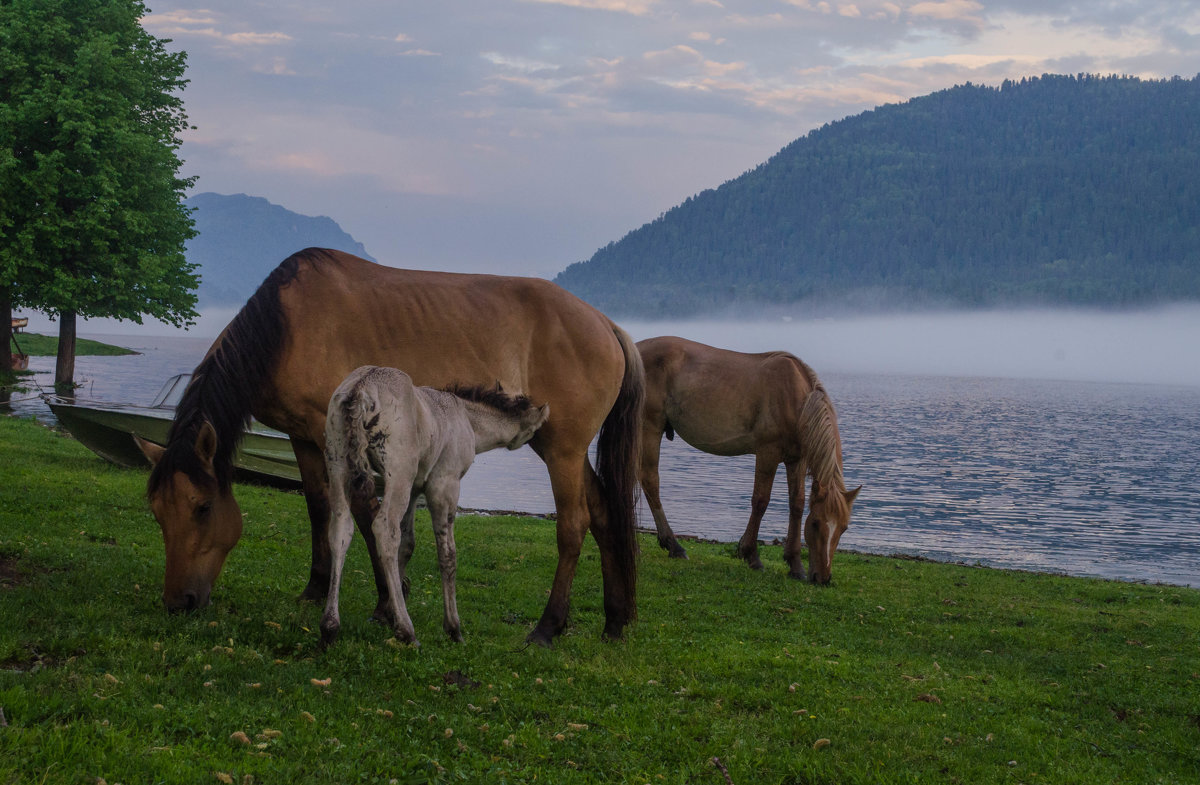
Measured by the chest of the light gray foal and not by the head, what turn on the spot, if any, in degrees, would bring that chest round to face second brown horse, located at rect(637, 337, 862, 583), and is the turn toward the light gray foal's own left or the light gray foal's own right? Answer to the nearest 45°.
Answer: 0° — it already faces it

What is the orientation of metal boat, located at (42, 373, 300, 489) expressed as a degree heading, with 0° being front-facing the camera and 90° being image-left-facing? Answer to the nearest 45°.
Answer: approximately 90°

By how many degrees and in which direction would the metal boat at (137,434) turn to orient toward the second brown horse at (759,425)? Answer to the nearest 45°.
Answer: approximately 135° to its left

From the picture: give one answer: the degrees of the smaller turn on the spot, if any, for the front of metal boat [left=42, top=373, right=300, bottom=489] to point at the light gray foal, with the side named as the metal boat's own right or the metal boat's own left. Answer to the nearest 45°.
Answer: approximately 90° to the metal boat's own left

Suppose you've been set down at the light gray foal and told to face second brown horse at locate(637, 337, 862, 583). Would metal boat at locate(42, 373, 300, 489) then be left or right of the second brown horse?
left

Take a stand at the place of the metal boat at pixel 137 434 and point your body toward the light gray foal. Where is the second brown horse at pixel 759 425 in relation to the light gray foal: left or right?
left

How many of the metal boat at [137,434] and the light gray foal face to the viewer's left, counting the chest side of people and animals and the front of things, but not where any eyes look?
1

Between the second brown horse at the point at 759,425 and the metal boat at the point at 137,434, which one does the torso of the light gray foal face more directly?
the second brown horse

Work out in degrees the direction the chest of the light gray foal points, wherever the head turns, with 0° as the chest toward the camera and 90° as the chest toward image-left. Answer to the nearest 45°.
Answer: approximately 225°

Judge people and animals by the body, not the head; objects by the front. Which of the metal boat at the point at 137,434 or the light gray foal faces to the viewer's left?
the metal boat

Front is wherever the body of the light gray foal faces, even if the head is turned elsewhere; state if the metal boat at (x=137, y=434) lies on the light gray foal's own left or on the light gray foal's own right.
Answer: on the light gray foal's own left
